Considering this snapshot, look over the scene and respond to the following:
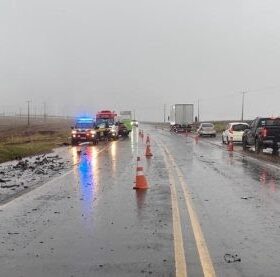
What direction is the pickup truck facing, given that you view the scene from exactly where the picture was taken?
facing away from the viewer and to the left of the viewer

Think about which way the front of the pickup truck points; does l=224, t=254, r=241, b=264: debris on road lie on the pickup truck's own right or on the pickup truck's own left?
on the pickup truck's own left

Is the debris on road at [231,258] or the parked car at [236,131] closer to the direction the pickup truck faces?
the parked car
